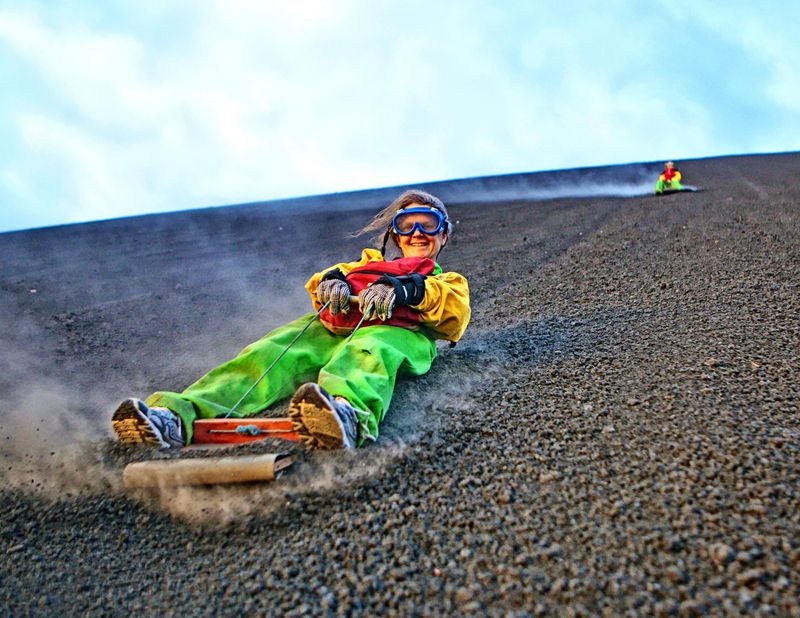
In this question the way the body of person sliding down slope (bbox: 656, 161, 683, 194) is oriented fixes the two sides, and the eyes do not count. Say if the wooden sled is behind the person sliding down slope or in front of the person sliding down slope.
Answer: in front

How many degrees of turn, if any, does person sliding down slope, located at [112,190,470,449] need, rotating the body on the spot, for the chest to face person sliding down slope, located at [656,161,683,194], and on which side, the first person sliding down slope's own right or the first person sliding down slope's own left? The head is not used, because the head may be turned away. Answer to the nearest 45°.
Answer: approximately 180°

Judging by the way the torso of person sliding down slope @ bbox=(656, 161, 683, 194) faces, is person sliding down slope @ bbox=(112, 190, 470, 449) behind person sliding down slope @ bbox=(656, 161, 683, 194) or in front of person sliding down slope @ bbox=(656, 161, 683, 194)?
in front

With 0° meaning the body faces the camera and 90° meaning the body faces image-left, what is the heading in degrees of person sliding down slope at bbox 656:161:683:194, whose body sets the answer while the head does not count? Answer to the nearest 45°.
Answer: approximately 0°

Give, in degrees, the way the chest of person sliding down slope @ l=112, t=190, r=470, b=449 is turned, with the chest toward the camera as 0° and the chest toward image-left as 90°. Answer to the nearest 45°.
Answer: approximately 45°
